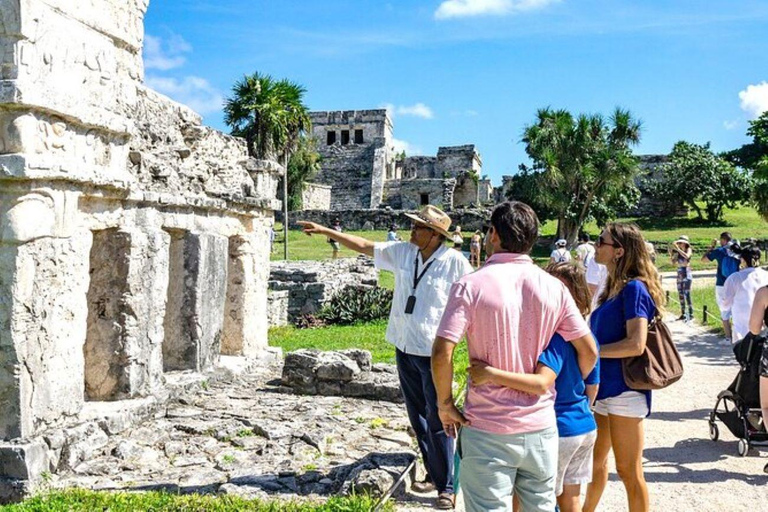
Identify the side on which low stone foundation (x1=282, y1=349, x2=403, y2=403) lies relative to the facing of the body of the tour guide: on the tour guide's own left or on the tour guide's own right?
on the tour guide's own right

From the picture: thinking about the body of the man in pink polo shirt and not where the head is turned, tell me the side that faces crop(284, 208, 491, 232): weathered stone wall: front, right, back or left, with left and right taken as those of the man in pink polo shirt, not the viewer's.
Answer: front

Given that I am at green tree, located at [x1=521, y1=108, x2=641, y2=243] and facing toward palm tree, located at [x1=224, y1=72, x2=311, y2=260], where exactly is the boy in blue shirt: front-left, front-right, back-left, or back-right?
front-left

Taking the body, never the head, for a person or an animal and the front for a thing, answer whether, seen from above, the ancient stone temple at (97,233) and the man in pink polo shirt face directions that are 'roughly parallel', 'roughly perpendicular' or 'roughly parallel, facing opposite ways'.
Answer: roughly perpendicular

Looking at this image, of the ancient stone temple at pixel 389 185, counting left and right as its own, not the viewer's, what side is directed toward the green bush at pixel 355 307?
front

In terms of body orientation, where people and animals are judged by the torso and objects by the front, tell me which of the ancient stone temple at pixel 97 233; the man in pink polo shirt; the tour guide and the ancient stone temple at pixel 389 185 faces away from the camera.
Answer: the man in pink polo shirt

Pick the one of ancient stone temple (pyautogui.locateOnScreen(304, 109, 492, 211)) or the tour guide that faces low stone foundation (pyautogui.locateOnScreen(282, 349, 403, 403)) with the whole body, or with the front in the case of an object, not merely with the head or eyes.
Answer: the ancient stone temple

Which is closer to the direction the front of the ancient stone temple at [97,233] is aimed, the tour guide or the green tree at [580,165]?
the tour guide

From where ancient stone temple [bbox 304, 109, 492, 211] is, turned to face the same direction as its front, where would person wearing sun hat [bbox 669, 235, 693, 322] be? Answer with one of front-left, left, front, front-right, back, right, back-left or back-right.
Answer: front

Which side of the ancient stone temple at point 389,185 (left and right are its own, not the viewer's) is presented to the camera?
front

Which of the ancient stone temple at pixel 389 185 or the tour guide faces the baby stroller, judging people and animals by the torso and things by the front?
the ancient stone temple

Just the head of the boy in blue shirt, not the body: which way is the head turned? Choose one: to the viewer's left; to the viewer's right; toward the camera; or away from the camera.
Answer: away from the camera

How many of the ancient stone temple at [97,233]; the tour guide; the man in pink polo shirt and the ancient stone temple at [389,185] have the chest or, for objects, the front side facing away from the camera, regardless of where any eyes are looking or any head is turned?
1

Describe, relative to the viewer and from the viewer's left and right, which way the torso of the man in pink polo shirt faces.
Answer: facing away from the viewer

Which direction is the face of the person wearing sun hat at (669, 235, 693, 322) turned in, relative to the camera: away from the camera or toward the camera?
toward the camera

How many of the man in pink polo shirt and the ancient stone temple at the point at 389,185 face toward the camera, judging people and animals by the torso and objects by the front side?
1

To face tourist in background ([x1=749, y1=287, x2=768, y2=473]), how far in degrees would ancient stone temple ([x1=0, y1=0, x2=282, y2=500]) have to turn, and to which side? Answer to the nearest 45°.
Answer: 0° — it already faces them

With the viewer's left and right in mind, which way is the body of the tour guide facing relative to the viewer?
facing the viewer and to the left of the viewer

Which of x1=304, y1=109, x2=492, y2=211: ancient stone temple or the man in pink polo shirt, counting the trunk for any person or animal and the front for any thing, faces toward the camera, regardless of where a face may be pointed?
the ancient stone temple
